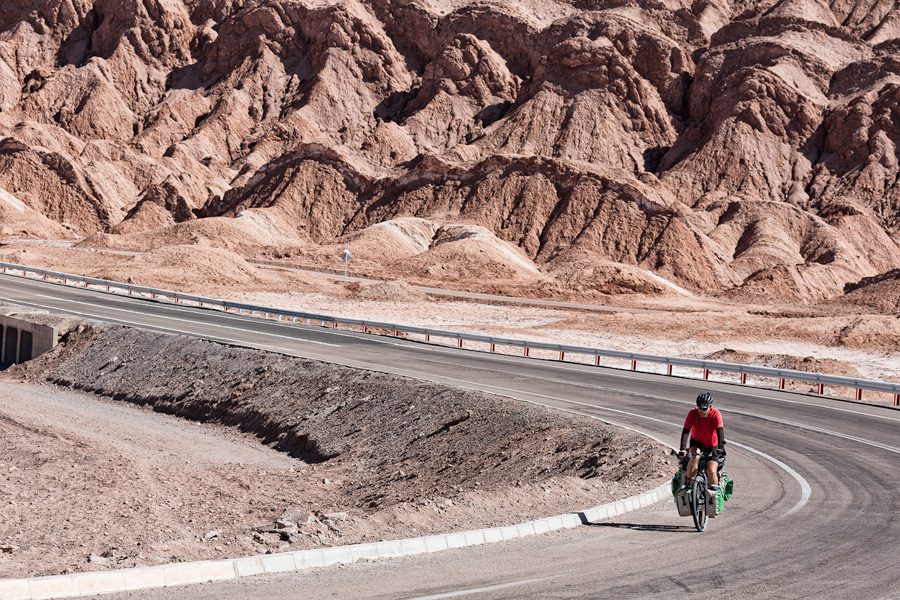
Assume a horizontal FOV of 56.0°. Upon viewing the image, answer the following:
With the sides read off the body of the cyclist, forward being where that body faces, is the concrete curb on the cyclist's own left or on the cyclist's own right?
on the cyclist's own right

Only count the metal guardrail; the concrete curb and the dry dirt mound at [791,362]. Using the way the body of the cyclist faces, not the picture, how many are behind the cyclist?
2

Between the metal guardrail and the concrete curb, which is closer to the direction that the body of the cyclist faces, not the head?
the concrete curb

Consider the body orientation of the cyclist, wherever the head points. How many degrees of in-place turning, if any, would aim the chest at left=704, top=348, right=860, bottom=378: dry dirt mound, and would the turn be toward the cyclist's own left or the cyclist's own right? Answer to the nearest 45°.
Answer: approximately 180°

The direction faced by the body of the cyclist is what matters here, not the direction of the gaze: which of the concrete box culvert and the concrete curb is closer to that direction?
the concrete curb

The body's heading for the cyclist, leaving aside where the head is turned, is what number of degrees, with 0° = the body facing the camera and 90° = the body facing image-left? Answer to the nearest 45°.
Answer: approximately 0°

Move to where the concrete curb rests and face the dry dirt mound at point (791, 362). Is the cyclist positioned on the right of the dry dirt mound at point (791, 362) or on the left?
right

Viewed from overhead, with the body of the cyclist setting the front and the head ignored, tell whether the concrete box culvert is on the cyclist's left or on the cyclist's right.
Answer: on the cyclist's right

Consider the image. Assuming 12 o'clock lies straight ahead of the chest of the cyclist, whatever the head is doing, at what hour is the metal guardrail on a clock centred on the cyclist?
The metal guardrail is roughly at 6 o'clock from the cyclist.
